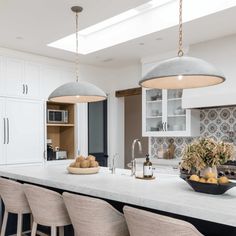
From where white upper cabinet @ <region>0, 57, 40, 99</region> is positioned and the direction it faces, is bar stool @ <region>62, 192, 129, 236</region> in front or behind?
in front

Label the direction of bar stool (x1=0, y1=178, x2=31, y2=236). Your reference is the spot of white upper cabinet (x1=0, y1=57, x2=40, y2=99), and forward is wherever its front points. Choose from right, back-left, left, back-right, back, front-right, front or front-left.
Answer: front-right

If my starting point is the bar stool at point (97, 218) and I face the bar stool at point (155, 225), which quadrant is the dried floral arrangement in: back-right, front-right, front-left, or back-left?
front-left

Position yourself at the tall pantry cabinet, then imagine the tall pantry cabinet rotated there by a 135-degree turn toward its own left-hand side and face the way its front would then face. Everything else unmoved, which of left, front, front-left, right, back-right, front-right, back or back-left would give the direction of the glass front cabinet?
right

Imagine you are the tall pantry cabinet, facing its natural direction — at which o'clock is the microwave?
The microwave is roughly at 9 o'clock from the tall pantry cabinet.

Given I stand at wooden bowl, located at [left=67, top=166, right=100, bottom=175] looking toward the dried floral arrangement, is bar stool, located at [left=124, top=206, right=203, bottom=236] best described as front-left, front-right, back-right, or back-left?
front-right

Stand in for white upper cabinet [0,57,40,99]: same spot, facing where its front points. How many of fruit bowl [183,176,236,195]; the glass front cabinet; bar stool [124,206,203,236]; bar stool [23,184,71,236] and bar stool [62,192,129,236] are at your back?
0

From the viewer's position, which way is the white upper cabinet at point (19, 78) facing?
facing the viewer and to the right of the viewer

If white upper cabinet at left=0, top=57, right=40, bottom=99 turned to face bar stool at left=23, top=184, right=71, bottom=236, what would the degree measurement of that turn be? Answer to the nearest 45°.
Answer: approximately 45° to its right

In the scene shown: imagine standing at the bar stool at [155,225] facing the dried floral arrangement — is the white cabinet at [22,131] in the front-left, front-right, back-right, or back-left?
front-left

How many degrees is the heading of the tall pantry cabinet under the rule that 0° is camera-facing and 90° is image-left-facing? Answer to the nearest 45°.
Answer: approximately 315°

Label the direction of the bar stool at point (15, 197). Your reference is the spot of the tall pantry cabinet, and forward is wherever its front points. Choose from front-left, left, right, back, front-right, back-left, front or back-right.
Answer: front-right

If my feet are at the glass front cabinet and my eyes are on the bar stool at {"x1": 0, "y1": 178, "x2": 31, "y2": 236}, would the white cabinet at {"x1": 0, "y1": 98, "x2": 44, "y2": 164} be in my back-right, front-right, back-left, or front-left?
front-right
